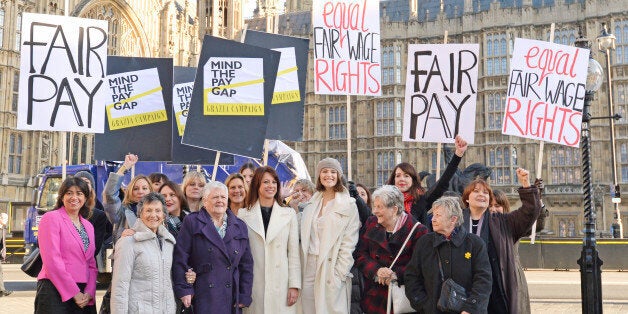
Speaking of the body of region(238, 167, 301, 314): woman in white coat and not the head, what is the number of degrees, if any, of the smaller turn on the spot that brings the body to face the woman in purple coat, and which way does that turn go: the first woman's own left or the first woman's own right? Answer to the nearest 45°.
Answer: approximately 45° to the first woman's own right

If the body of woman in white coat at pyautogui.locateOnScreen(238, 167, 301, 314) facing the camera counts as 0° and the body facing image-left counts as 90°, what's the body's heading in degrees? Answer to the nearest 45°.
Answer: approximately 0°

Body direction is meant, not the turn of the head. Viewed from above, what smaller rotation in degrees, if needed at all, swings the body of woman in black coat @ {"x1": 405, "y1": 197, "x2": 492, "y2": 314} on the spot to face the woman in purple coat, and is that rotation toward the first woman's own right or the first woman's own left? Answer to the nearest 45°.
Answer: approximately 90° to the first woman's own right

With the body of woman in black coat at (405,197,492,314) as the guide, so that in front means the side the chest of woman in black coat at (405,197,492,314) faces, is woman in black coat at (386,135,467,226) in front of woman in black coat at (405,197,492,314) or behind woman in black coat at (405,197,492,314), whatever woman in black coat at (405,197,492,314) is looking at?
behind

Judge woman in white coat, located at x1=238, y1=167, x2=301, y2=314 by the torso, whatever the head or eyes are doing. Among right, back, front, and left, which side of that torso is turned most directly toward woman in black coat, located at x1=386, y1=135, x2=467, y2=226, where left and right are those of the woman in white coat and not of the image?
left

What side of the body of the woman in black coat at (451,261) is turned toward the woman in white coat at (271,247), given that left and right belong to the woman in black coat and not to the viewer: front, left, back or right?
right

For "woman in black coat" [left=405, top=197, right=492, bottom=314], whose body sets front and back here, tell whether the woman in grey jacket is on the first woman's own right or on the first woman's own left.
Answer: on the first woman's own right

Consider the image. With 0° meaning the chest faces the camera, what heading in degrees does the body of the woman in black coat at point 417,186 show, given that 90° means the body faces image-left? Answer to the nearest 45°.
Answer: approximately 45°

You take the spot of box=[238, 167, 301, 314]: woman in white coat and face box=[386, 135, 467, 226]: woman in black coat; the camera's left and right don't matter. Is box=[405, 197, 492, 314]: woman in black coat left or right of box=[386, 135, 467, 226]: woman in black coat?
right

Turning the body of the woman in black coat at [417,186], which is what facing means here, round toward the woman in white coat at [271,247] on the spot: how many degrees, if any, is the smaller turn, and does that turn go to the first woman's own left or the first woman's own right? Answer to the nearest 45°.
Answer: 0° — they already face them
